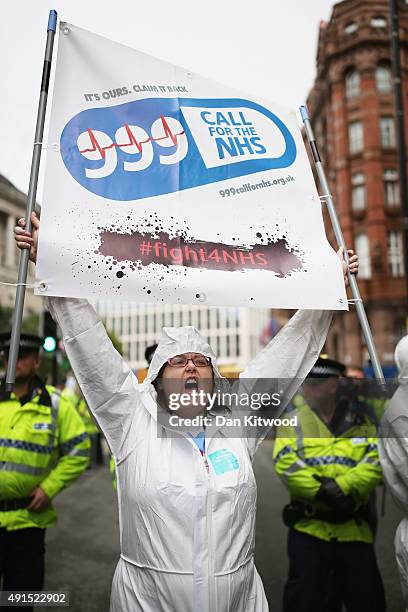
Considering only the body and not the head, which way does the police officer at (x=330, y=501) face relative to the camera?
toward the camera

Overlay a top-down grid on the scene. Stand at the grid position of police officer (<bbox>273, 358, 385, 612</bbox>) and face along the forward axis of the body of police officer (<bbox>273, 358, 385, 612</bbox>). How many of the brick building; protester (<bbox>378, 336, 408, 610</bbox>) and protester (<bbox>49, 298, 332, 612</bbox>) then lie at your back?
1

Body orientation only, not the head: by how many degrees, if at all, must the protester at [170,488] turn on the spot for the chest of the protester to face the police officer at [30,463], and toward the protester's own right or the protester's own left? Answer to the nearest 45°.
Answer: approximately 135° to the protester's own right

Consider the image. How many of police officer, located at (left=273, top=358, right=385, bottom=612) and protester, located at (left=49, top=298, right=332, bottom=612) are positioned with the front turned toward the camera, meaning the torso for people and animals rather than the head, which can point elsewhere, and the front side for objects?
2

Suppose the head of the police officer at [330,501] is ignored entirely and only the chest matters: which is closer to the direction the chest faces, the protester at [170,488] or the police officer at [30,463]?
the protester

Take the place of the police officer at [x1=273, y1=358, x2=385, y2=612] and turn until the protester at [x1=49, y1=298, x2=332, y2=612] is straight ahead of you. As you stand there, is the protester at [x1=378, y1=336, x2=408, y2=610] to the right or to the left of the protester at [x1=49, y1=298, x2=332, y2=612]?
left

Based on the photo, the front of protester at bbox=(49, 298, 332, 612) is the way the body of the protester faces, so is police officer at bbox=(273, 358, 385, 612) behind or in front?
behind

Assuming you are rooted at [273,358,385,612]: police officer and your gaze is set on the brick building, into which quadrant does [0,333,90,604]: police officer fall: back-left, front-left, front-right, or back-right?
back-left

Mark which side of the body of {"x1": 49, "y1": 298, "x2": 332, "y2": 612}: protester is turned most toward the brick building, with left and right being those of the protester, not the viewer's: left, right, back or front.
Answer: back

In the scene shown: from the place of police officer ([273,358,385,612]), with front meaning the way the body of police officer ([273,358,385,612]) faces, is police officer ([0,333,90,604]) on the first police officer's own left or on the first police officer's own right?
on the first police officer's own right

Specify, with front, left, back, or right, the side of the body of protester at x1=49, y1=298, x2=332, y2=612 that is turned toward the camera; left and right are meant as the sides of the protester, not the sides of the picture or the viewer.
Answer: front

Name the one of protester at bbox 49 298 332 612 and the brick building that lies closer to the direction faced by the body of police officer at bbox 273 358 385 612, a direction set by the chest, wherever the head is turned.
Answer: the protester

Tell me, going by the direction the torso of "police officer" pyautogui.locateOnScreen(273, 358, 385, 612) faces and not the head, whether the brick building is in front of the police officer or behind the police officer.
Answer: behind
